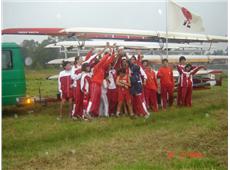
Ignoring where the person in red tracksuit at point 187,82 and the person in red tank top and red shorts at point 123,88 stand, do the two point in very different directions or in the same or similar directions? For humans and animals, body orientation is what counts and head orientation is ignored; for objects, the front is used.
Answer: same or similar directions

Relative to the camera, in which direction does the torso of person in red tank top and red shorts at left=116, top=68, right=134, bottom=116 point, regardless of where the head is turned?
toward the camera

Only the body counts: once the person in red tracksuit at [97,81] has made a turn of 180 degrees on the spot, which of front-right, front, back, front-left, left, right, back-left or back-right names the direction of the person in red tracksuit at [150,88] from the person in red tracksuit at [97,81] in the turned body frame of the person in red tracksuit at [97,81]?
back-right

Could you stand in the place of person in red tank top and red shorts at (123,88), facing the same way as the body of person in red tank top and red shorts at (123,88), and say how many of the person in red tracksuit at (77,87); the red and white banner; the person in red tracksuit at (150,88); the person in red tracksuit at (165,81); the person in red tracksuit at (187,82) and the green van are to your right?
2

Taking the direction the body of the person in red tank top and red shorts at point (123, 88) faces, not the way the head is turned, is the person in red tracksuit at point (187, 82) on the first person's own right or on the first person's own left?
on the first person's own left

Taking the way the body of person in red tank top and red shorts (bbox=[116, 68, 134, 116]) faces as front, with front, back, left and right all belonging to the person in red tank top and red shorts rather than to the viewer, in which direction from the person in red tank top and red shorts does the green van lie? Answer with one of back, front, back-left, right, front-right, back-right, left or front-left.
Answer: right

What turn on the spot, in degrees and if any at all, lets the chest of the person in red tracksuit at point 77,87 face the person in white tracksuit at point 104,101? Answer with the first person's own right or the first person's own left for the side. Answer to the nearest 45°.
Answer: approximately 45° to the first person's own left

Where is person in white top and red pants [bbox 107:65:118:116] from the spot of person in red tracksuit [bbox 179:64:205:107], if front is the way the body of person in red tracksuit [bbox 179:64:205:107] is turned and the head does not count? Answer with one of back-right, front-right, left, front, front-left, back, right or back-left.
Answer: front-right

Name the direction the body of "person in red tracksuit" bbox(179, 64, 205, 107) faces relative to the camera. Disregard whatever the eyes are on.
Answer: toward the camera

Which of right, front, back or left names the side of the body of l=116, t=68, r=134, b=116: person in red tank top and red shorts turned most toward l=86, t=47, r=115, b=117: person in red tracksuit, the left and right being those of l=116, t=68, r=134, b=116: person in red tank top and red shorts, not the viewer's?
right

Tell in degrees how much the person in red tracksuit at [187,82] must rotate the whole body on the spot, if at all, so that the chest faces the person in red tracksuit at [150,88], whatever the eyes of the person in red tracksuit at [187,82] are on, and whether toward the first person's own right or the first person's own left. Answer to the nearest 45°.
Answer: approximately 45° to the first person's own right

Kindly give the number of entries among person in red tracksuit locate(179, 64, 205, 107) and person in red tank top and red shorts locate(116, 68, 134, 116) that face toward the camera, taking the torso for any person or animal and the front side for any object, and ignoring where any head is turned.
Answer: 2
